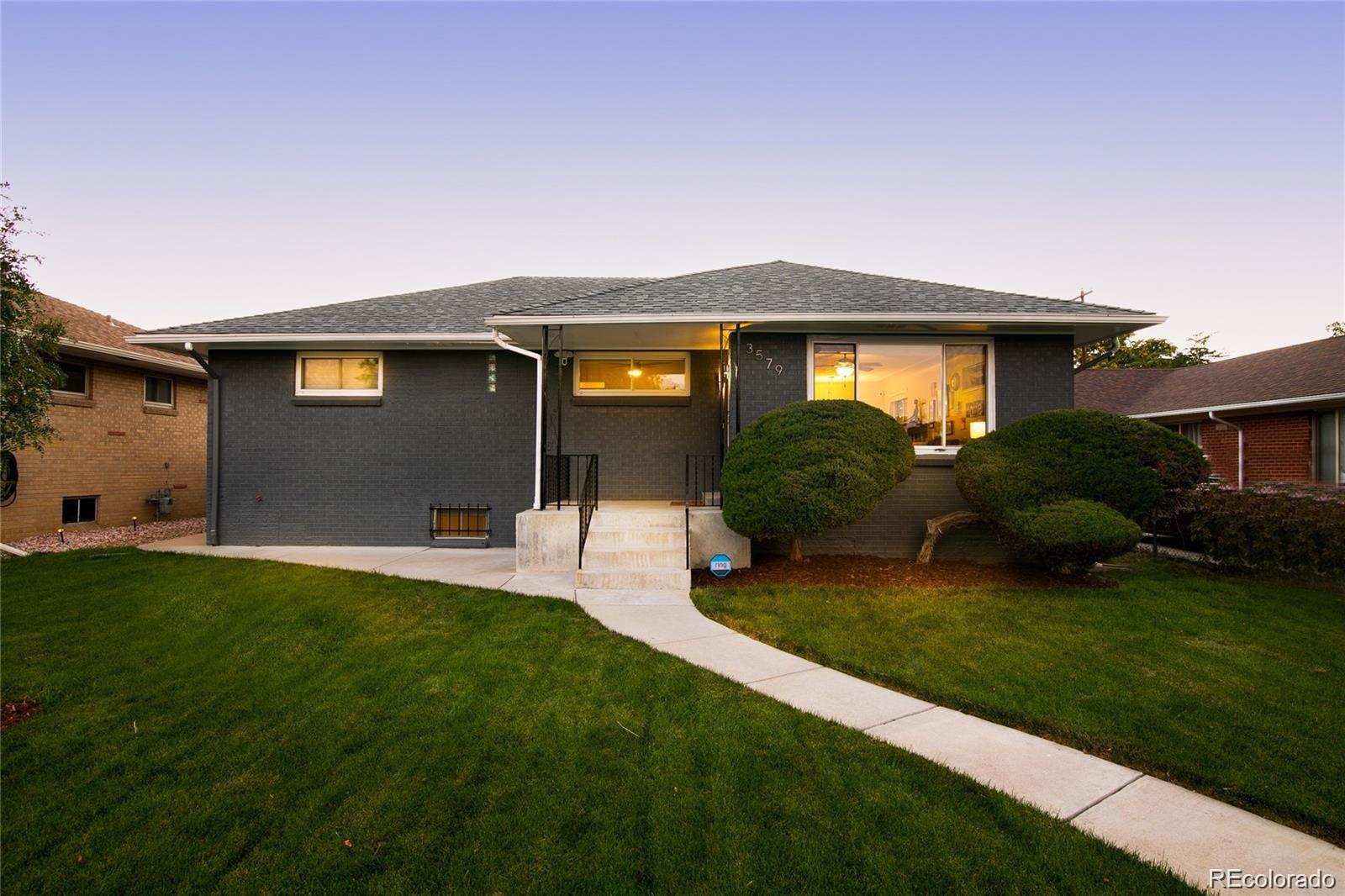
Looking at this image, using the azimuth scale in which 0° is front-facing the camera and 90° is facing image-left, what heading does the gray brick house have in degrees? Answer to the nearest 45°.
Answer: approximately 0°

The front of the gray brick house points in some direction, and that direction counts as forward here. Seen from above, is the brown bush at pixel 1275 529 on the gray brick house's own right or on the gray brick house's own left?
on the gray brick house's own left

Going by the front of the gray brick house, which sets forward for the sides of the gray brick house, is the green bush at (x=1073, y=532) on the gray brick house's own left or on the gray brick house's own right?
on the gray brick house's own left

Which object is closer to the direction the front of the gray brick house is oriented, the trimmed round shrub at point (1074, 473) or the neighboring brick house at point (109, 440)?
the trimmed round shrub

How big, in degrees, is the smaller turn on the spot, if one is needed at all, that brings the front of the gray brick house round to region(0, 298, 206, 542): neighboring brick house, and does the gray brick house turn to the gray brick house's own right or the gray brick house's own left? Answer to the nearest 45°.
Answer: approximately 90° to the gray brick house's own right

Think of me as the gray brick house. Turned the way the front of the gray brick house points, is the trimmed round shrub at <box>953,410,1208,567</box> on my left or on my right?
on my left

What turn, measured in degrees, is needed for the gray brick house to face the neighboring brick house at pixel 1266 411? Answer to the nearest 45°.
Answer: approximately 90° to its left

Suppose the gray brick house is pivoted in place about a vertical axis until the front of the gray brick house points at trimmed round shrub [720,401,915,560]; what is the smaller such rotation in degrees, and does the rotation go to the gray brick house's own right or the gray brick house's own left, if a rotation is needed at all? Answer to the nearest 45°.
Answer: approximately 45° to the gray brick house's own left
